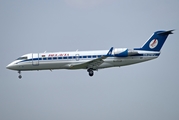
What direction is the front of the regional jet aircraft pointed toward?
to the viewer's left
